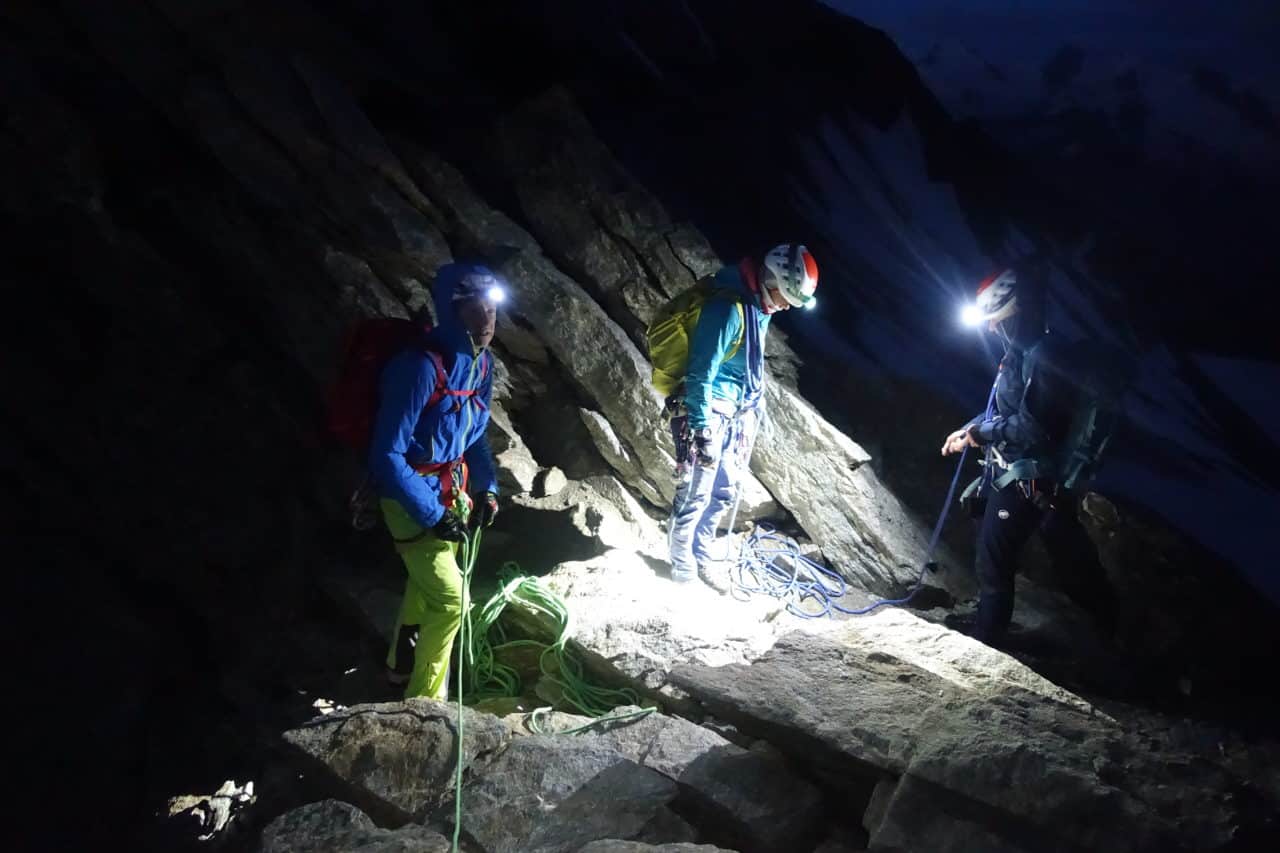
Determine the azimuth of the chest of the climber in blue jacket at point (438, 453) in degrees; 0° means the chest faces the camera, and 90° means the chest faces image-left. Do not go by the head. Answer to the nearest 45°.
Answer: approximately 315°

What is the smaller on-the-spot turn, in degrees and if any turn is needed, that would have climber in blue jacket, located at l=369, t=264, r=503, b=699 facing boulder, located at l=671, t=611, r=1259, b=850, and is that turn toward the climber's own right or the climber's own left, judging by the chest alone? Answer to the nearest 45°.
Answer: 0° — they already face it

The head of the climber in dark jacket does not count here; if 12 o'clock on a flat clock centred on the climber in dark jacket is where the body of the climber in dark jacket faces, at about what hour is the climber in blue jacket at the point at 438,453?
The climber in blue jacket is roughly at 11 o'clock from the climber in dark jacket.

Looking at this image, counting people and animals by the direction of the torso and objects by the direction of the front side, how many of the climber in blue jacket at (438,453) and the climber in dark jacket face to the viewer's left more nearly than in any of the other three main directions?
1

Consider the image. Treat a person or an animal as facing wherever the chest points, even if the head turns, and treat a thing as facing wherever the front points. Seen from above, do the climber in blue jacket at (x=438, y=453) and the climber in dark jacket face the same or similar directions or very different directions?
very different directions

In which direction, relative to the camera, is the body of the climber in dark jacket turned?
to the viewer's left

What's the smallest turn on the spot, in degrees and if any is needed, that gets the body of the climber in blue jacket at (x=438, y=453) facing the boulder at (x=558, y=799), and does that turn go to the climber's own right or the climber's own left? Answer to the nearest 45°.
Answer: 0° — they already face it
